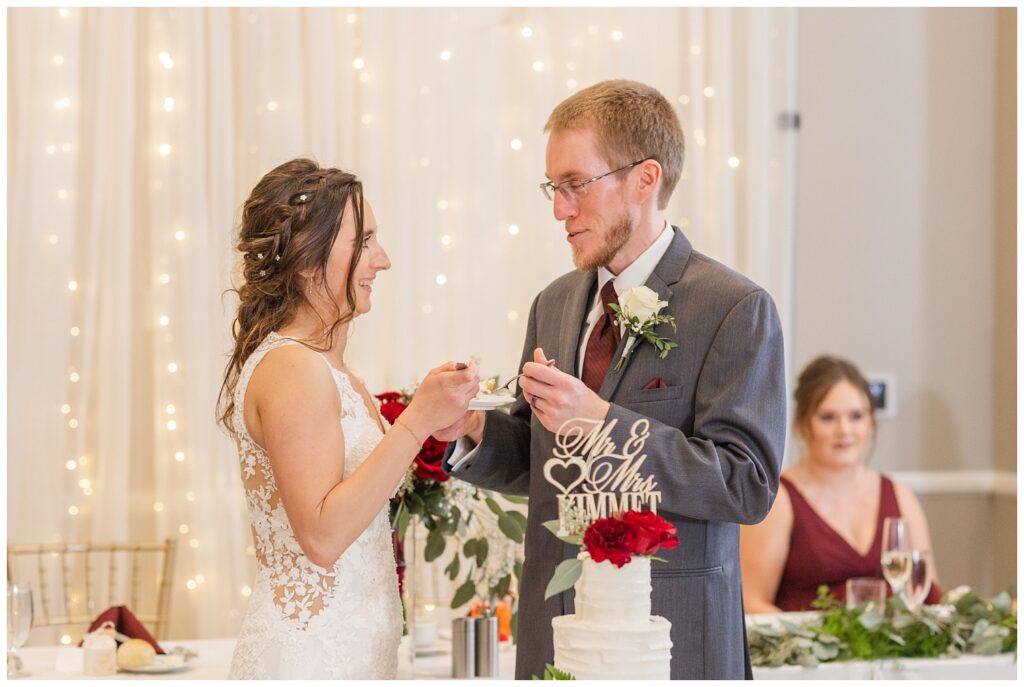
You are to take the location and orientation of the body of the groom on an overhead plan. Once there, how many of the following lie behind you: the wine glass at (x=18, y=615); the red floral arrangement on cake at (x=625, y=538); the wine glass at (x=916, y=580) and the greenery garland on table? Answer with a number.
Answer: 2

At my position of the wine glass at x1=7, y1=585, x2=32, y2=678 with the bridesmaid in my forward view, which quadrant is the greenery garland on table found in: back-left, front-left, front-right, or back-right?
front-right

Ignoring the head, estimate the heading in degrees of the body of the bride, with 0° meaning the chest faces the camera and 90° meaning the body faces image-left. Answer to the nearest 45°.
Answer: approximately 270°

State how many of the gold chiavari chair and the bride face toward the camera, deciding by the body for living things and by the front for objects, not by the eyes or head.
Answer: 1

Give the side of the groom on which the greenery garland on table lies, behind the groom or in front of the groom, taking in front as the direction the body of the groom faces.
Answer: behind

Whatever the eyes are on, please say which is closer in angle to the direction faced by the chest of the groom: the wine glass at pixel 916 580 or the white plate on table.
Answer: the white plate on table

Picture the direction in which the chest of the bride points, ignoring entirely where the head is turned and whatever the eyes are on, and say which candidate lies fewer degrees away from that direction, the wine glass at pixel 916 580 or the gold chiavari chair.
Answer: the wine glass

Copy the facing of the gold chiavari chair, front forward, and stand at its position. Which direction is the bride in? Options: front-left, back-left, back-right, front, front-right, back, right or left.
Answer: front

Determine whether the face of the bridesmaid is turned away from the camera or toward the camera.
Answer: toward the camera

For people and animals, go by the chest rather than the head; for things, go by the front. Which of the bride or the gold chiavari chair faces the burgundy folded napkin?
the gold chiavari chair

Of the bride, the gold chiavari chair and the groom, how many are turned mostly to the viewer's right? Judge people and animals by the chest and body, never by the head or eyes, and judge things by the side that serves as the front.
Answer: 1

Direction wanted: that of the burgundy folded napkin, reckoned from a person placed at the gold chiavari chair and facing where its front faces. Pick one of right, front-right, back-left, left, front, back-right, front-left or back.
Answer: front

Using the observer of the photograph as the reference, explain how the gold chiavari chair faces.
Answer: facing the viewer

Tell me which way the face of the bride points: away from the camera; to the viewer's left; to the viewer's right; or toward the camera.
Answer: to the viewer's right

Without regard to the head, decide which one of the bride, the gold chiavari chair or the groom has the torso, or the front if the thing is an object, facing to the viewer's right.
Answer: the bride

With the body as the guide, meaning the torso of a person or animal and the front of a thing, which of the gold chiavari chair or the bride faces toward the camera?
the gold chiavari chair

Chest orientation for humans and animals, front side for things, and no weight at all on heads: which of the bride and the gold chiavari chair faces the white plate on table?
the gold chiavari chair

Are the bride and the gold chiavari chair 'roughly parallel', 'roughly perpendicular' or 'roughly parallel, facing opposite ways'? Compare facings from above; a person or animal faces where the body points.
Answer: roughly perpendicular

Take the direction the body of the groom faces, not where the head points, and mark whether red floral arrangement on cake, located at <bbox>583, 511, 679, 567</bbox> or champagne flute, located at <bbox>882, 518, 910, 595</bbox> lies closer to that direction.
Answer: the red floral arrangement on cake
